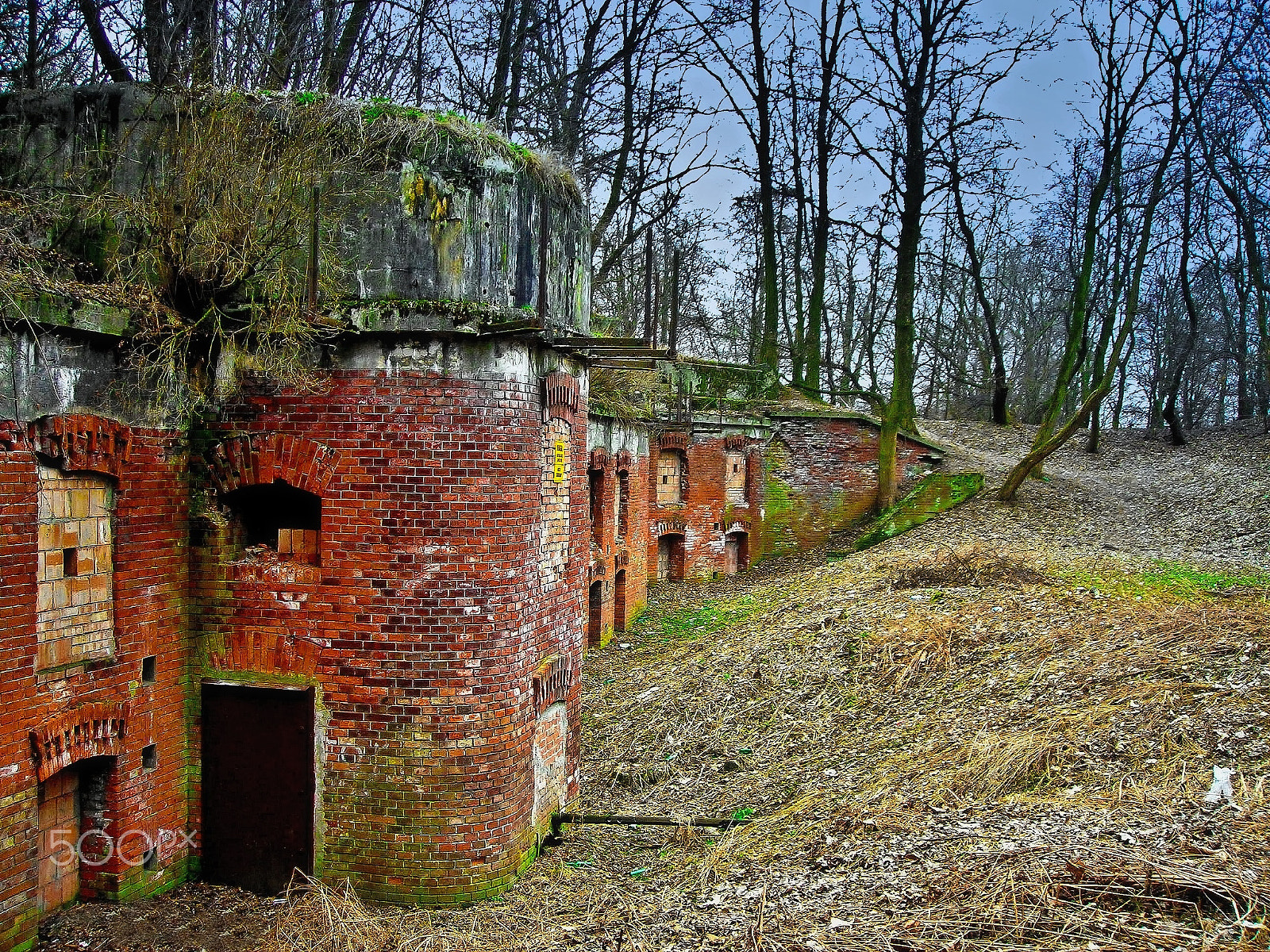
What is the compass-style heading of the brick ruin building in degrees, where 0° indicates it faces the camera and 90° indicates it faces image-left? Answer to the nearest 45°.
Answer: approximately 315°

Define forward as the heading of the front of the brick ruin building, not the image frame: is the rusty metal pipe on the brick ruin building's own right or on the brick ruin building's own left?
on the brick ruin building's own left

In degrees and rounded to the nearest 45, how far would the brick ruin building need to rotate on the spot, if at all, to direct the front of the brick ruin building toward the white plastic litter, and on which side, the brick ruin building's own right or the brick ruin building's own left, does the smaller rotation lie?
approximately 45° to the brick ruin building's own left
